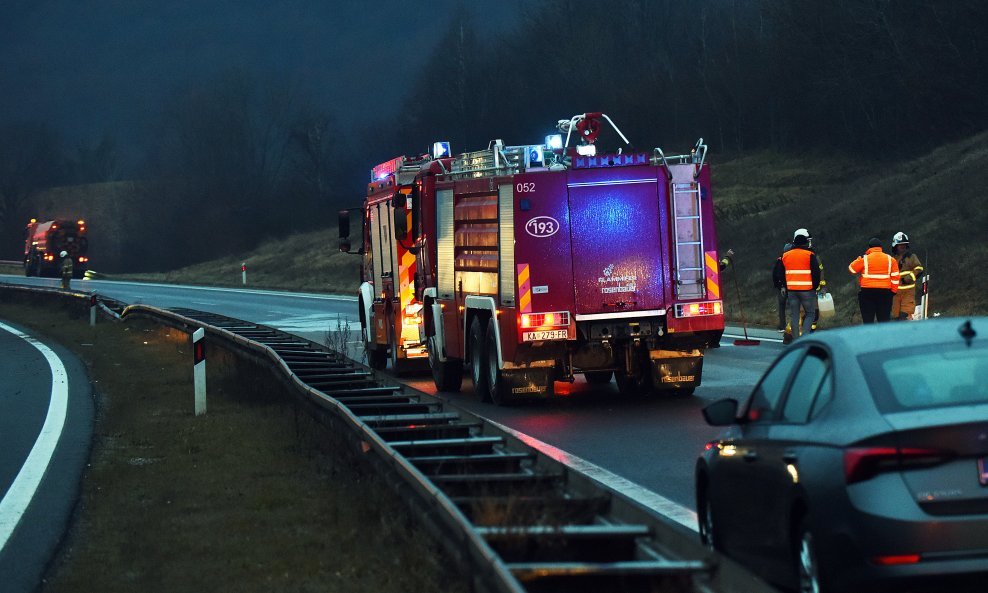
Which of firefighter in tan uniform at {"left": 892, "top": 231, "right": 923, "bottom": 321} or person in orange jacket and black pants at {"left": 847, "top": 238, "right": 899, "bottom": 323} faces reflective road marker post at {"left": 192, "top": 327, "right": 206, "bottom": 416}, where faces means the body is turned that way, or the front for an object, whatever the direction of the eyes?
the firefighter in tan uniform

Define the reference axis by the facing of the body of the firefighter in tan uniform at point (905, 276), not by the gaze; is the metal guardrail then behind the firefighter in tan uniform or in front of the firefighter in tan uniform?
in front

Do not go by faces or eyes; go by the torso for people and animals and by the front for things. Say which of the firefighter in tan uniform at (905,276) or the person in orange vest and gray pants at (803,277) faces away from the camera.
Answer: the person in orange vest and gray pants

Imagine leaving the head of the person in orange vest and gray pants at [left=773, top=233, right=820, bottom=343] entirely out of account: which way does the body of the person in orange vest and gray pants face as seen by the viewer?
away from the camera

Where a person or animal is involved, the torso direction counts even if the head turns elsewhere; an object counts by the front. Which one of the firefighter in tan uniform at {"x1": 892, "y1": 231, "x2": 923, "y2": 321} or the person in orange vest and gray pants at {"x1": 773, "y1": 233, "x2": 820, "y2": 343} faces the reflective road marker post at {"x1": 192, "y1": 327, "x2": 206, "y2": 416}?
the firefighter in tan uniform

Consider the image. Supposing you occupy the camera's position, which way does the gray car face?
facing away from the viewer and to the left of the viewer

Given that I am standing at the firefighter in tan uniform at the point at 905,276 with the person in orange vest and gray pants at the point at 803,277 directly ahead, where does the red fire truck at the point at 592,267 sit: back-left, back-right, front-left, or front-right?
front-left

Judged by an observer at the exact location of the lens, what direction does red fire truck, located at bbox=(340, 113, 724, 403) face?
facing away from the viewer and to the left of the viewer

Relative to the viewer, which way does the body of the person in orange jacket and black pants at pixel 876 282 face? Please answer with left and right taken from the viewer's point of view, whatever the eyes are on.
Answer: facing away from the viewer

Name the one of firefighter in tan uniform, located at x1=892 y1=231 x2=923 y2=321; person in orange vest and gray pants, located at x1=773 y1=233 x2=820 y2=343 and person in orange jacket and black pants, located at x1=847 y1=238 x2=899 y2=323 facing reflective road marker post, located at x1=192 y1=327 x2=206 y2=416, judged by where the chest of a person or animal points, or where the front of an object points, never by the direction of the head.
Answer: the firefighter in tan uniform

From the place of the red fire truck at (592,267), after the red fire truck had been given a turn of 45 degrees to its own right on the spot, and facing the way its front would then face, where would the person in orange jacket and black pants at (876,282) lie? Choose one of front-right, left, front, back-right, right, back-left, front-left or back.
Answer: front-right

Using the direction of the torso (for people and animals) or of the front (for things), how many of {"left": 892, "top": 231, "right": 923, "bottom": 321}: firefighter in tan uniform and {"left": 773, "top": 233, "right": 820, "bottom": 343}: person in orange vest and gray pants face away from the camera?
1

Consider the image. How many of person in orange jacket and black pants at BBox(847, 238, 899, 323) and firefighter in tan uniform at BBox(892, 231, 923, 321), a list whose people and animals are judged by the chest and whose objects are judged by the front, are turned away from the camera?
1

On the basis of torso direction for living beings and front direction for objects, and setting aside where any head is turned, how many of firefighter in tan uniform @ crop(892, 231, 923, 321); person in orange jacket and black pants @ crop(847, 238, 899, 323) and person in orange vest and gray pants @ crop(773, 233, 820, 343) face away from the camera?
2

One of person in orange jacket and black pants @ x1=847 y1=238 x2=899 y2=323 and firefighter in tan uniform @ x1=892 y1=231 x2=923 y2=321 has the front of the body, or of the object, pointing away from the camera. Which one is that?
the person in orange jacket and black pants
